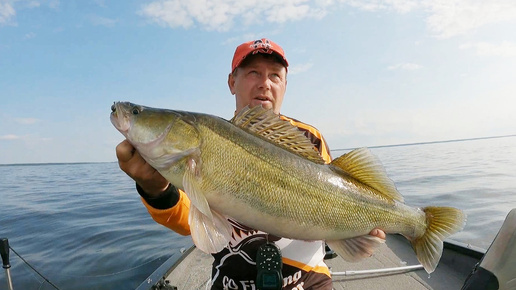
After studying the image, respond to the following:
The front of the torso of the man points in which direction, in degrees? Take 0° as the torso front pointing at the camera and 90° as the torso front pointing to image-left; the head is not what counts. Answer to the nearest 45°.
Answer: approximately 0°
